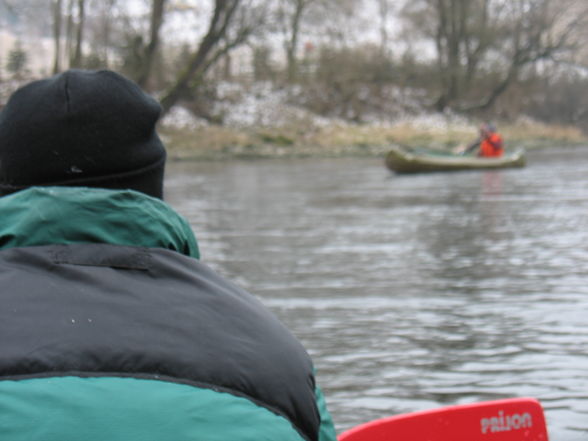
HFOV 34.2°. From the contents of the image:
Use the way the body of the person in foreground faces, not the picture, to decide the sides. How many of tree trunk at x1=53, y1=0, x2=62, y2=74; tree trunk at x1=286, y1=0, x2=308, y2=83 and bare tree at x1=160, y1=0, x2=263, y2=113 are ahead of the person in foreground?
3

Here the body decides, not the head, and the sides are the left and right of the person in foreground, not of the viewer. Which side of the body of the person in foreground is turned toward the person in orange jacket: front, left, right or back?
front

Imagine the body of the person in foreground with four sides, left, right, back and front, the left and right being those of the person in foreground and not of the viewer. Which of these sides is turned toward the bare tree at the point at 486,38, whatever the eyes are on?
front

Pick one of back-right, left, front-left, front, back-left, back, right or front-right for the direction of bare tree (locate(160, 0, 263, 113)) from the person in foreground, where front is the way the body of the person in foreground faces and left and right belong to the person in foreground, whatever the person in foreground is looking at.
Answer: front

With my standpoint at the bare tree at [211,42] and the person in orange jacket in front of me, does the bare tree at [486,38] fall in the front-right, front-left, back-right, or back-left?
front-left

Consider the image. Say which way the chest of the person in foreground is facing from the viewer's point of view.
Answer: away from the camera

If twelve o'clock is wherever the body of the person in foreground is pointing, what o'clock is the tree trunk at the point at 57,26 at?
The tree trunk is roughly at 12 o'clock from the person in foreground.

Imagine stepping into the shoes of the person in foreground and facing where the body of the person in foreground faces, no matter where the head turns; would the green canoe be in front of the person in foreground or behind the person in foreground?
in front

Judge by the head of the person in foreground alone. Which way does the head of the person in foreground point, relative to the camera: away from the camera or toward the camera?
away from the camera
